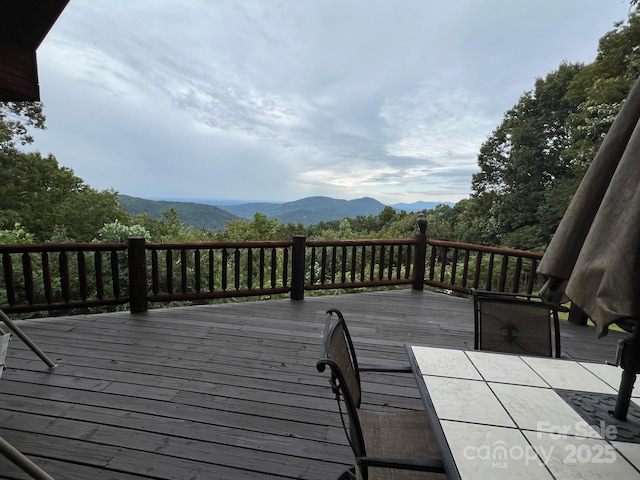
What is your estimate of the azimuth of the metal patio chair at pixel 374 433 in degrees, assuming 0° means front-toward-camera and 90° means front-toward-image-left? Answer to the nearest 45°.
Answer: approximately 270°

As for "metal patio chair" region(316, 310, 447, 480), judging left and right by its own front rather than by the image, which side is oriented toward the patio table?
front

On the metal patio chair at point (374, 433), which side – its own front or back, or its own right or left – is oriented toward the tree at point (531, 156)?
left

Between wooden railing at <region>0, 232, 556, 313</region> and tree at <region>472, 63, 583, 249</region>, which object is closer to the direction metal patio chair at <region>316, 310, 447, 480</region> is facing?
the tree

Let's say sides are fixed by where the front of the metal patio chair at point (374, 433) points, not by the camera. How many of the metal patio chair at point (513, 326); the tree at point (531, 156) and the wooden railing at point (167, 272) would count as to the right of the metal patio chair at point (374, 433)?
0

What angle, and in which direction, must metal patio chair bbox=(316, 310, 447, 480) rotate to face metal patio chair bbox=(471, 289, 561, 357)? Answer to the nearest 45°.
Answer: approximately 45° to its left
